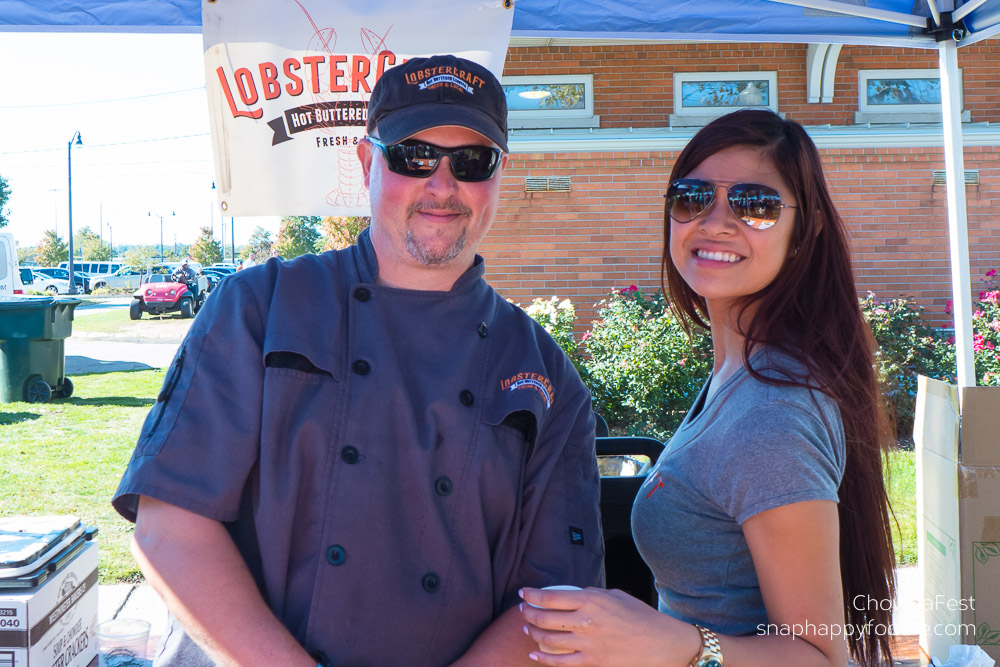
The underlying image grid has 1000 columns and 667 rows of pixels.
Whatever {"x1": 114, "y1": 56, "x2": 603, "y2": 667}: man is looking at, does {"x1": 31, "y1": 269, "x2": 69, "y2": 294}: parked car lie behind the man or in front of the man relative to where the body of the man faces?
behind

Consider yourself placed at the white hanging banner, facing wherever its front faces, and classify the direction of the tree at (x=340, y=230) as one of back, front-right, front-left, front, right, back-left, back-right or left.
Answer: back

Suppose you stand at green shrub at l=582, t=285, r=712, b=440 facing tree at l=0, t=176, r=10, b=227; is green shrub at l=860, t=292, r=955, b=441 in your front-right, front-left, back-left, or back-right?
back-right

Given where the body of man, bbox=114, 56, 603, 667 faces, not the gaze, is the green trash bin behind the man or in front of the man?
behind

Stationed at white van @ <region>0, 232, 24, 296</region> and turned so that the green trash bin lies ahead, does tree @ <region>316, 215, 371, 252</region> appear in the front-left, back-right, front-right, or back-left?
back-left

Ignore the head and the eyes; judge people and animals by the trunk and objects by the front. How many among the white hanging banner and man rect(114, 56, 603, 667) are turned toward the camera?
2

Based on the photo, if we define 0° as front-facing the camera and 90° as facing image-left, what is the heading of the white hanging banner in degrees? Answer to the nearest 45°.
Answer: approximately 0°

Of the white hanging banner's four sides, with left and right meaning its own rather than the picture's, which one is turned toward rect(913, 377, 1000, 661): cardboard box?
left
